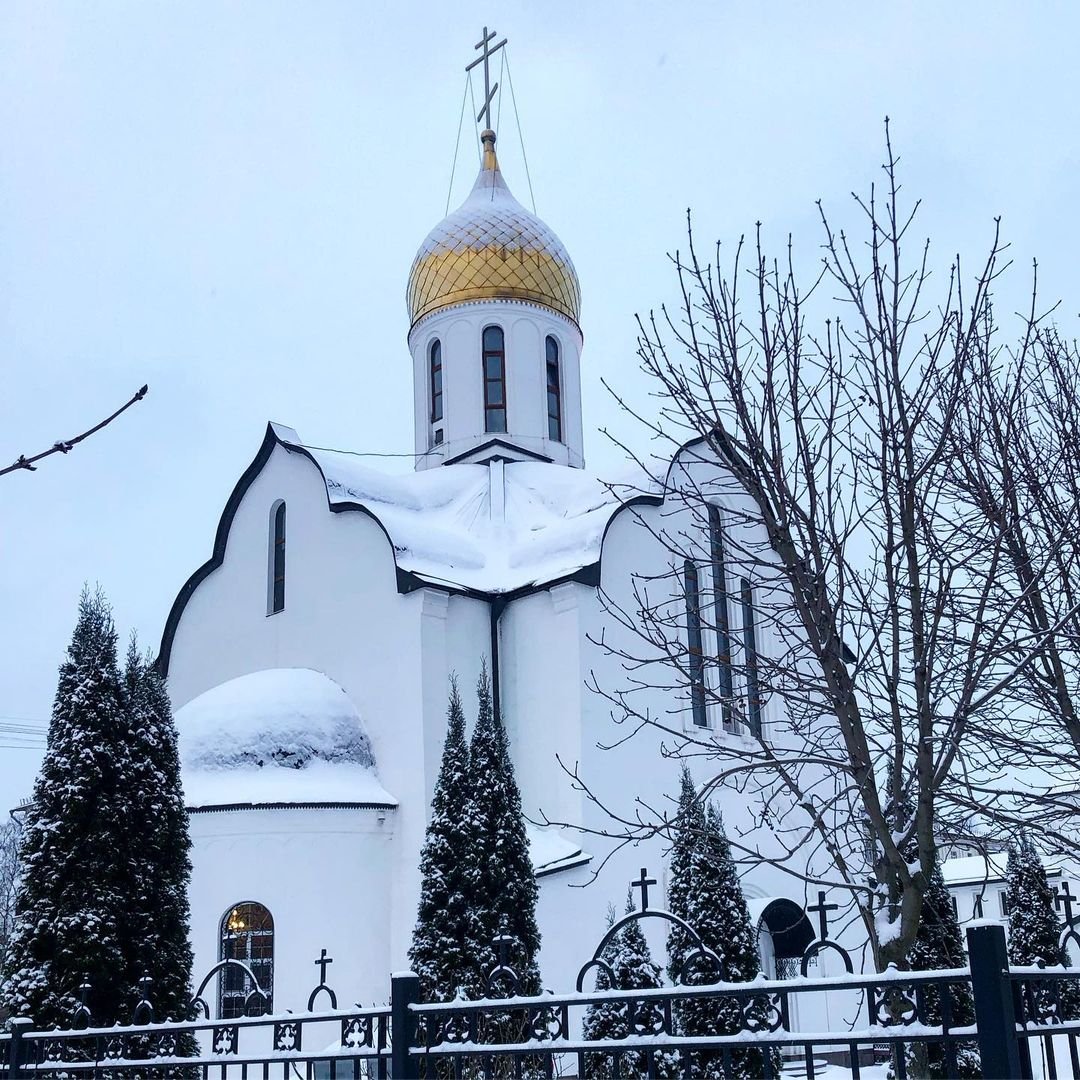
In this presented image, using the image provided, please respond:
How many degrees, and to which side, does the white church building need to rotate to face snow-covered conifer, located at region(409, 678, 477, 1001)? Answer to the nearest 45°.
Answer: approximately 135° to its right

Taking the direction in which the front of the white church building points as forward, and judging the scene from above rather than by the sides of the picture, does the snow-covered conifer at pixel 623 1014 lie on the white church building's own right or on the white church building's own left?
on the white church building's own right

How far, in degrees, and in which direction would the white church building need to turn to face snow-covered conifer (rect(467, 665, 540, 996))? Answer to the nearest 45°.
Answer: approximately 135° to its right

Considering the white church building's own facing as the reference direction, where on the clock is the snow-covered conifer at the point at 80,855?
The snow-covered conifer is roughly at 5 o'clock from the white church building.

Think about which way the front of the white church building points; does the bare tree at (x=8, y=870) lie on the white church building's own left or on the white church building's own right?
on the white church building's own left

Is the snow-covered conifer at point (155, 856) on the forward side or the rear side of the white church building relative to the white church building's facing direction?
on the rear side

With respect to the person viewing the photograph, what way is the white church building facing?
facing away from the viewer and to the right of the viewer
